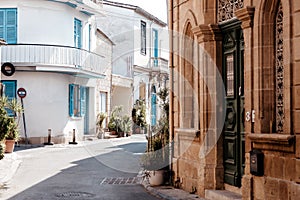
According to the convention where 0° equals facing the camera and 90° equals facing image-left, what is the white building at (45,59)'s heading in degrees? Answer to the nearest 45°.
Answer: approximately 315°

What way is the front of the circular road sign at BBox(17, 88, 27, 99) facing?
toward the camera

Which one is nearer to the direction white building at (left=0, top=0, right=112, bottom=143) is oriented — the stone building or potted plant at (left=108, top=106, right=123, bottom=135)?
the stone building

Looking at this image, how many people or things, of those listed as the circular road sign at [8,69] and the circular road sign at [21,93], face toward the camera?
2

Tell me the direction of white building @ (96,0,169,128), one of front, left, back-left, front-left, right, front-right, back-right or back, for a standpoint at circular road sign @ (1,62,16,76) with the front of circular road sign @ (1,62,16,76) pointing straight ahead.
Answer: back-left

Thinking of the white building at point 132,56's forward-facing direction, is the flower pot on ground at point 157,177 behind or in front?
in front

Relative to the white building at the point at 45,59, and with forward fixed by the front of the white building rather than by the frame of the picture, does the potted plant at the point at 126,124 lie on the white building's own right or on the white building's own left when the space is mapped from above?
on the white building's own left

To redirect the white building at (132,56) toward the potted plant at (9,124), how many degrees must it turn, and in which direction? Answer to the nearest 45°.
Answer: approximately 45° to its right

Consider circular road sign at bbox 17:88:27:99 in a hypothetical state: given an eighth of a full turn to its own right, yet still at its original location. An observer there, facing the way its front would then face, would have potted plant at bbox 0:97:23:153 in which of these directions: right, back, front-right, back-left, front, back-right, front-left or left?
front-left

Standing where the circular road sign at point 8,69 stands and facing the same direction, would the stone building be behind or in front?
in front

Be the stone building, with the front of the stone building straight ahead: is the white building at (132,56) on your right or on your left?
on your right

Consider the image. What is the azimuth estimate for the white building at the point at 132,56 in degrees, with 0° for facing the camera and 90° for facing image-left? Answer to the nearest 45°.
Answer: approximately 315°

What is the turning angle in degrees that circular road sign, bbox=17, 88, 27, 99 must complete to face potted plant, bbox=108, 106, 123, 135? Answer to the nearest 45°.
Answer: approximately 135° to its left
